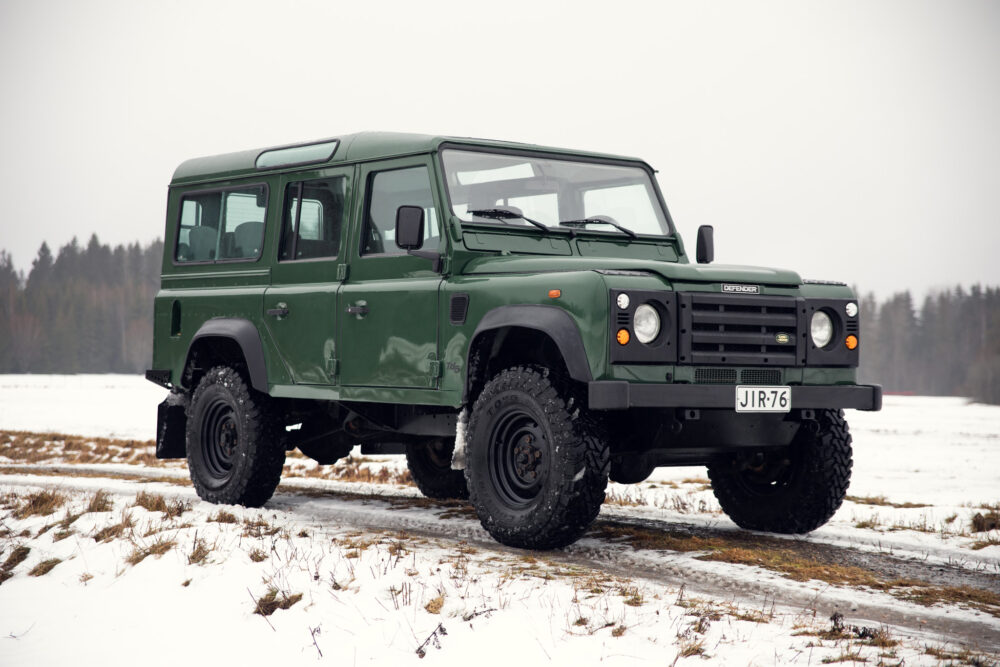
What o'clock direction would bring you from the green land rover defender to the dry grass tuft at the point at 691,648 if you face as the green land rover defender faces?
The dry grass tuft is roughly at 1 o'clock from the green land rover defender.

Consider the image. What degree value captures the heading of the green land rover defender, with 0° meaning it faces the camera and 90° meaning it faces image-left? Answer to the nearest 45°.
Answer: approximately 315°

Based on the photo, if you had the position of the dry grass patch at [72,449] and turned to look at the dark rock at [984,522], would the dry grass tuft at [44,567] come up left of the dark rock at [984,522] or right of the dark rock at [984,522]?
right

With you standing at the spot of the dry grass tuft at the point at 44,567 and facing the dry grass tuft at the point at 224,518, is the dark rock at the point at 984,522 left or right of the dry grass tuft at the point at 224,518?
right

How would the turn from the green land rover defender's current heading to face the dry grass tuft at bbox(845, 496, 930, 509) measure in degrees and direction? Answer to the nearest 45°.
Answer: approximately 90° to its left

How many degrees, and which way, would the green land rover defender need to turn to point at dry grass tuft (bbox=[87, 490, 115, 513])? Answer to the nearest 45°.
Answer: approximately 135° to its right

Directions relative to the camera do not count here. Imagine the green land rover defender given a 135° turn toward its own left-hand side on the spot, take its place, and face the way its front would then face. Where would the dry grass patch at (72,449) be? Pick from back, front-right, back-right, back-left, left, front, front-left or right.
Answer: front-left

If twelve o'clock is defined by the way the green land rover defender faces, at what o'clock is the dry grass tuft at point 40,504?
The dry grass tuft is roughly at 5 o'clock from the green land rover defender.

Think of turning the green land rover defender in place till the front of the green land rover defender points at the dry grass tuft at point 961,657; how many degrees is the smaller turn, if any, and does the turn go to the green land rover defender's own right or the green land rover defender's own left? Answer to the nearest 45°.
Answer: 0° — it already faces it

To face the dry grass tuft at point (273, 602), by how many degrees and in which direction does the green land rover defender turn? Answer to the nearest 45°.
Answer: approximately 90° to its right
